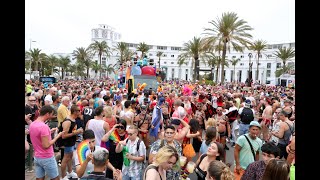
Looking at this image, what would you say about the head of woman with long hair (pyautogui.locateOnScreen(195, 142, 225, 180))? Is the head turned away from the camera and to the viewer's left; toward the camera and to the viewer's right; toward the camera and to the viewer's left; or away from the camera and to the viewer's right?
toward the camera and to the viewer's left

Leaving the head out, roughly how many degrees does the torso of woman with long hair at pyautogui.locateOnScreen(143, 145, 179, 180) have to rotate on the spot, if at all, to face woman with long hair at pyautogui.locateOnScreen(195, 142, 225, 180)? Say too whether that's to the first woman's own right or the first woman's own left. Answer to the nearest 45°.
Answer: approximately 45° to the first woman's own left

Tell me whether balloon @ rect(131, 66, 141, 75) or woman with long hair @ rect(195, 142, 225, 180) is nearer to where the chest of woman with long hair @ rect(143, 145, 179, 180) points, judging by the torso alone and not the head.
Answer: the woman with long hair

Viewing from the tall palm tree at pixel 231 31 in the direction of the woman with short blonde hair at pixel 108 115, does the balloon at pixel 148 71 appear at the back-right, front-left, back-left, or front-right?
front-right
